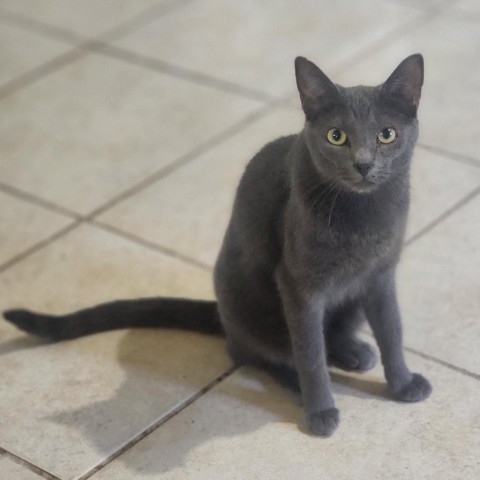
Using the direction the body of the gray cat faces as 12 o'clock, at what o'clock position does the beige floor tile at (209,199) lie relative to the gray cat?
The beige floor tile is roughly at 7 o'clock from the gray cat.

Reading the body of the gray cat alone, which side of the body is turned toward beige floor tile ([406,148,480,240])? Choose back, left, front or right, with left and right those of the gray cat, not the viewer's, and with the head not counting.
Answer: left

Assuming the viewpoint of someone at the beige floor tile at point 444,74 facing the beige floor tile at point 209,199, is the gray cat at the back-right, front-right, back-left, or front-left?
front-left

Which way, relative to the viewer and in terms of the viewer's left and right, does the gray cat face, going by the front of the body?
facing the viewer and to the right of the viewer

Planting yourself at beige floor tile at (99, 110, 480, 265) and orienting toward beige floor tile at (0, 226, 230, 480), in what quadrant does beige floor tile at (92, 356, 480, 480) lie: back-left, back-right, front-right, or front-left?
front-left

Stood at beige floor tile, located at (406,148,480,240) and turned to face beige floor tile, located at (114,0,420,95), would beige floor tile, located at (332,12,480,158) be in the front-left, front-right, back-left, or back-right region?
front-right

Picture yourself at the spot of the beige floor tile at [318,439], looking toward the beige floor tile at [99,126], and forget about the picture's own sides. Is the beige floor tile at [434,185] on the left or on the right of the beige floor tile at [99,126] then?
right

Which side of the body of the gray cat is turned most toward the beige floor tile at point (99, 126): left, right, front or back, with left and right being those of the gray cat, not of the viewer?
back

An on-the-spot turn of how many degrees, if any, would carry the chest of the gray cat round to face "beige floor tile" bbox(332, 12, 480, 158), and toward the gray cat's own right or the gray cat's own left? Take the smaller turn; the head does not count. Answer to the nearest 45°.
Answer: approximately 135° to the gray cat's own left

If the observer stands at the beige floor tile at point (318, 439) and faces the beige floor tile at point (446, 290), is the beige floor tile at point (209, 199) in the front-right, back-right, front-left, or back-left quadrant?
front-left

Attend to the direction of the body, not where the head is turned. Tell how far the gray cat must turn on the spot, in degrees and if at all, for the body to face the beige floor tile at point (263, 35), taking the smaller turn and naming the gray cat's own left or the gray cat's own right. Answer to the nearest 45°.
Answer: approximately 135° to the gray cat's own left
